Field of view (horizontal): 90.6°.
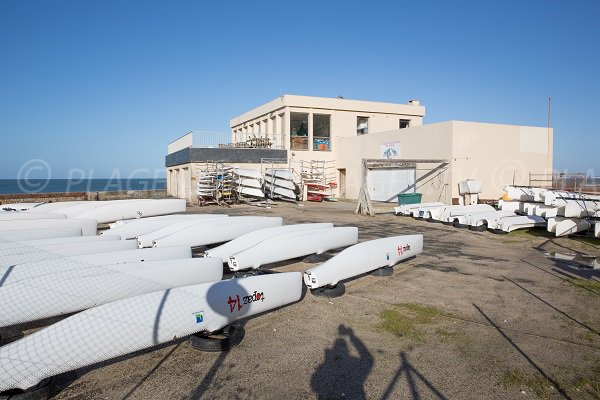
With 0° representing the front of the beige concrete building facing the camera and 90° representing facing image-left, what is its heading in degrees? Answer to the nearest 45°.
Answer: approximately 45°

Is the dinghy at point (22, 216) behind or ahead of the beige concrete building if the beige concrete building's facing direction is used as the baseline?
ahead

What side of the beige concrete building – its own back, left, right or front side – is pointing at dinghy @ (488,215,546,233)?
left

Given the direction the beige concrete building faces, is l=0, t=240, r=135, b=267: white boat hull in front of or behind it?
in front
